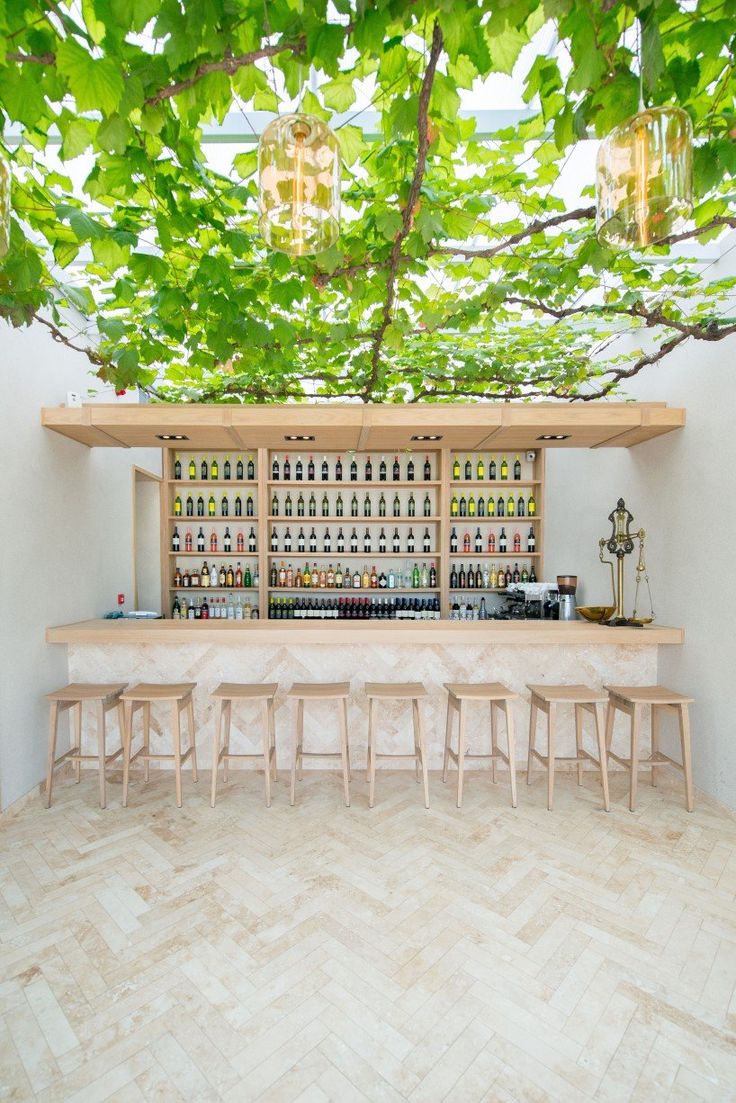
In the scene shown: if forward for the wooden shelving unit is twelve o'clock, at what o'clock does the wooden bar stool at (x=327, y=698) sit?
The wooden bar stool is roughly at 12 o'clock from the wooden shelving unit.

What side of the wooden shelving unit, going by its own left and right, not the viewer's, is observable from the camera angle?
front

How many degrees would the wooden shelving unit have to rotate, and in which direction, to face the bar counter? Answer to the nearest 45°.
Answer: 0° — it already faces it

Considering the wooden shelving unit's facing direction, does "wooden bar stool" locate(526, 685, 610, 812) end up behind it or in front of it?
in front

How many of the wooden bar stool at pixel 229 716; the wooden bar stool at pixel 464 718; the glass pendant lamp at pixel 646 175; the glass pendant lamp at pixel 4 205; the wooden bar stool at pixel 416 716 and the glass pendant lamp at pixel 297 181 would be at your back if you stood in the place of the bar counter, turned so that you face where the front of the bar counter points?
0

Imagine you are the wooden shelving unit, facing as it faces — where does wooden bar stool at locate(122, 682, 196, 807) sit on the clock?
The wooden bar stool is roughly at 1 o'clock from the wooden shelving unit.

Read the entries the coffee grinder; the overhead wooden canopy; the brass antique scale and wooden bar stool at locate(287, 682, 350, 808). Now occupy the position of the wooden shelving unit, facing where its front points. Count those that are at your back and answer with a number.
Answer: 0

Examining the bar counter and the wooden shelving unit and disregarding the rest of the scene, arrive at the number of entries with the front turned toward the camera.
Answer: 2

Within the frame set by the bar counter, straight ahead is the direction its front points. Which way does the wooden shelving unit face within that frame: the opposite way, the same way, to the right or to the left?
the same way

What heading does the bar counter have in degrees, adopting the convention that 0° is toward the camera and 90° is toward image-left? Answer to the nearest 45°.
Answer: approximately 0°

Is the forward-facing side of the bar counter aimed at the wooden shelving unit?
no

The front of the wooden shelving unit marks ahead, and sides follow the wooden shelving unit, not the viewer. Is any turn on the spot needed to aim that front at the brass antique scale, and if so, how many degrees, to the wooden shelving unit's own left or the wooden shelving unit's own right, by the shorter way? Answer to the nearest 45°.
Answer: approximately 45° to the wooden shelving unit's own left

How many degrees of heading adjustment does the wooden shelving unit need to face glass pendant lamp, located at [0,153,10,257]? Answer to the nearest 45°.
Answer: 0° — it already faces it

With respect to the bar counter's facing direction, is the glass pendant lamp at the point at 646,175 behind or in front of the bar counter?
in front

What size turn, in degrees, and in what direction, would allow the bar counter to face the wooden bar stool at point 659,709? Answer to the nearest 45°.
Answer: approximately 90° to its left

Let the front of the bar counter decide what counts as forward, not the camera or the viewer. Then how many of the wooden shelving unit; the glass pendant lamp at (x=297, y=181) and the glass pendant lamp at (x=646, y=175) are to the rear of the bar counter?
1

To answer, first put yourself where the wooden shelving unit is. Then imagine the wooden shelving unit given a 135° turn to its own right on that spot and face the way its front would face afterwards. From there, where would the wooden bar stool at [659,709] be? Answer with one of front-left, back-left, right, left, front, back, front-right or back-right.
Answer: back
